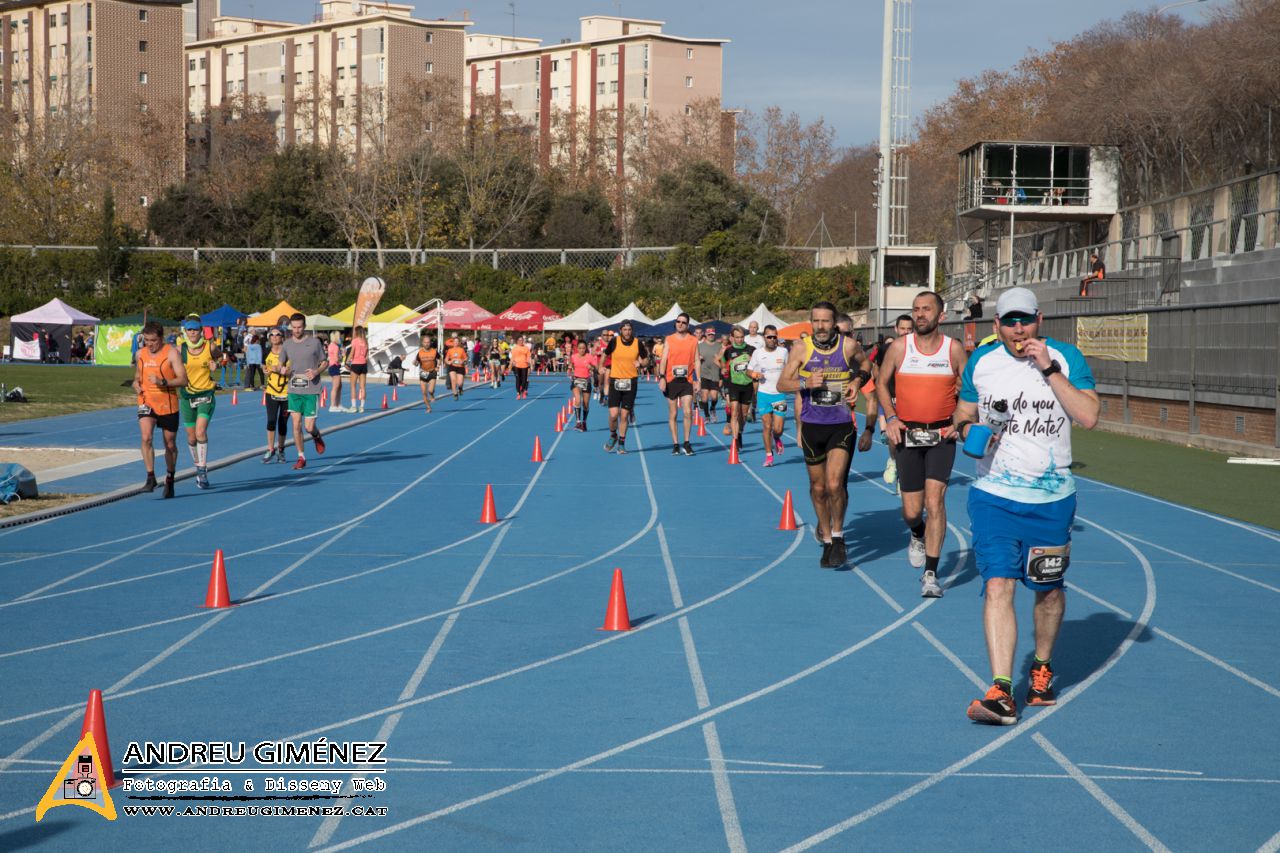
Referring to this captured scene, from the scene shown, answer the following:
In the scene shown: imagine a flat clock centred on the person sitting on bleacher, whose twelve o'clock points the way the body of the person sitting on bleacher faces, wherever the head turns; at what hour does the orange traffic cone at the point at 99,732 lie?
The orange traffic cone is roughly at 9 o'clock from the person sitting on bleacher.

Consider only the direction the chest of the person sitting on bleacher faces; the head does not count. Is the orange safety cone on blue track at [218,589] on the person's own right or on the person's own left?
on the person's own left

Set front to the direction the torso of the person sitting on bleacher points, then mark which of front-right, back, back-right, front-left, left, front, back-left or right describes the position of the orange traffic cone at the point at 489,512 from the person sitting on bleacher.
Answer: left

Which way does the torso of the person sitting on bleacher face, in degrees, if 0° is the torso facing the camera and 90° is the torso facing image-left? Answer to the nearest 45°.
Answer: approximately 90°

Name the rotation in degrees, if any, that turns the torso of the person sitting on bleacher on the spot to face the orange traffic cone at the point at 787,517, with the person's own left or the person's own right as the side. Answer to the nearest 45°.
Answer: approximately 90° to the person's own left

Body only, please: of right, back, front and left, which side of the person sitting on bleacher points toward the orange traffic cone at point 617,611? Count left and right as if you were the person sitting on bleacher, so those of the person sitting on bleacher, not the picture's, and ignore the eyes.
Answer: left
